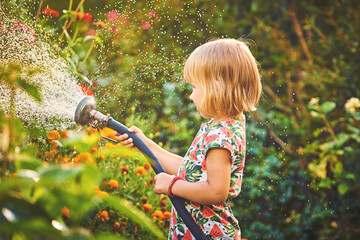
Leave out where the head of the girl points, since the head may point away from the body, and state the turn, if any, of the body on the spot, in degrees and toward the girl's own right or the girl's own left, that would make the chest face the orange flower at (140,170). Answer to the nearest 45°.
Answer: approximately 45° to the girl's own right

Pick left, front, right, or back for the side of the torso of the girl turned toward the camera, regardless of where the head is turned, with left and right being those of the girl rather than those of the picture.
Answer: left

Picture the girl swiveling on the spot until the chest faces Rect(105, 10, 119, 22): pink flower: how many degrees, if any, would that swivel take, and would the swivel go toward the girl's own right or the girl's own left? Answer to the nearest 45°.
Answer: approximately 90° to the girl's own right

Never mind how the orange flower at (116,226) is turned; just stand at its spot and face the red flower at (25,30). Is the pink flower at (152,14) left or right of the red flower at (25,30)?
right

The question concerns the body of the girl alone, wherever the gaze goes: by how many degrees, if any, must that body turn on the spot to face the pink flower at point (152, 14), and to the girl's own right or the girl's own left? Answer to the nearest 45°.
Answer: approximately 90° to the girl's own right
